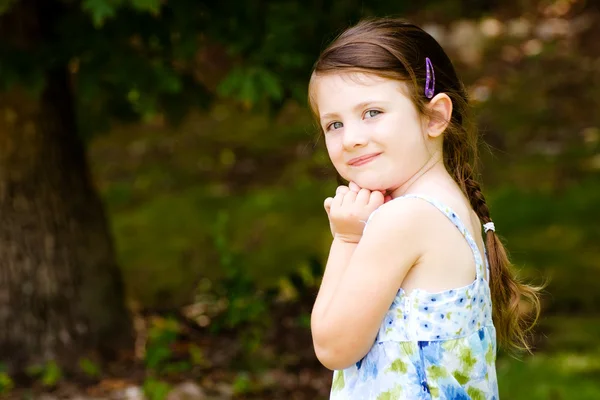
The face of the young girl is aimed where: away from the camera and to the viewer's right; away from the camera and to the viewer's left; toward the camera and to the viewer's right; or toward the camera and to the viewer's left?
toward the camera and to the viewer's left

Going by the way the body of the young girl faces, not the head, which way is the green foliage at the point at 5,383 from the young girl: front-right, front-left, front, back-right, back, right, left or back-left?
front-right

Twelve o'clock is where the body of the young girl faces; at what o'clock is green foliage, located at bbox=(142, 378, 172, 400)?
The green foliage is roughly at 2 o'clock from the young girl.

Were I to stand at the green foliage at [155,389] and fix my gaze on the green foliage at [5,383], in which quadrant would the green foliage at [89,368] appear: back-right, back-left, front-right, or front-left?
front-right

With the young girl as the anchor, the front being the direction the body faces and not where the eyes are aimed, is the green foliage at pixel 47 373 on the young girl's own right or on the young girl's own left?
on the young girl's own right

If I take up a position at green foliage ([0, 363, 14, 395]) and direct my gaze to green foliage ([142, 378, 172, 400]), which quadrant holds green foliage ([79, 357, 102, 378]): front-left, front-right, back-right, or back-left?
front-left

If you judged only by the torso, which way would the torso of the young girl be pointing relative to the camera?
to the viewer's left

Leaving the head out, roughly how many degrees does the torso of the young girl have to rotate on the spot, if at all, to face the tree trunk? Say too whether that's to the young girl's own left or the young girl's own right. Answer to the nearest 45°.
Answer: approximately 45° to the young girl's own right

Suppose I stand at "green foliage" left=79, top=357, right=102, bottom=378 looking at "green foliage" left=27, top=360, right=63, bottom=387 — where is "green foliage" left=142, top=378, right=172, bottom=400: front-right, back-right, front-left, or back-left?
back-left
